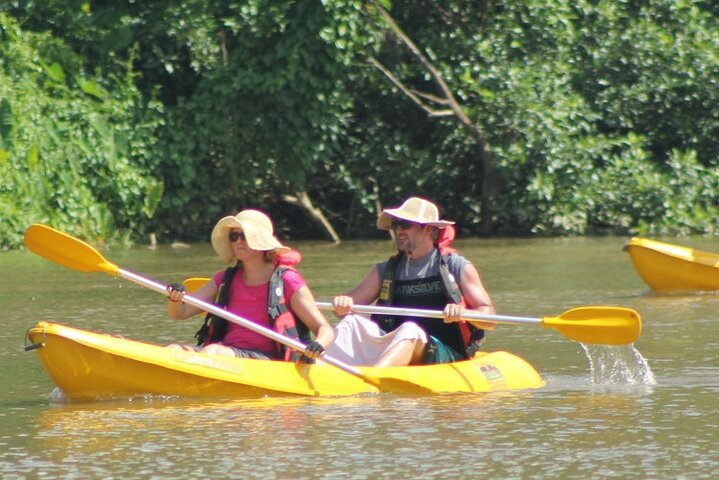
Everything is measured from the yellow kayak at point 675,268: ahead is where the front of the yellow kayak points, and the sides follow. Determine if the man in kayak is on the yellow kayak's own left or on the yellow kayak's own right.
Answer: on the yellow kayak's own left

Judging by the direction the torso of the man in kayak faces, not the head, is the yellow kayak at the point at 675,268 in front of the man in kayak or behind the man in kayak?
behind

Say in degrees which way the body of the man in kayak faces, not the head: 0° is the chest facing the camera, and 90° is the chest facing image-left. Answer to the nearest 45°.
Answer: approximately 45°

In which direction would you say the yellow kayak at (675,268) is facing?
to the viewer's left

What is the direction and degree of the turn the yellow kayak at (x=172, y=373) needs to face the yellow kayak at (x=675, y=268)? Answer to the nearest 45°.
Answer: approximately 135° to its right

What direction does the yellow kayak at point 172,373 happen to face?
to the viewer's left

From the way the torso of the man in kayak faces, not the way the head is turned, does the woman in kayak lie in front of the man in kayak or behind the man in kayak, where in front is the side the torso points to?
in front

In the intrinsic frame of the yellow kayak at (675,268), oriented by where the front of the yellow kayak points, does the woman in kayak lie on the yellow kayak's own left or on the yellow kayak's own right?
on the yellow kayak's own left

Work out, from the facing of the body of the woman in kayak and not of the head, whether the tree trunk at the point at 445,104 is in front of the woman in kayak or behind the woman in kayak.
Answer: behind

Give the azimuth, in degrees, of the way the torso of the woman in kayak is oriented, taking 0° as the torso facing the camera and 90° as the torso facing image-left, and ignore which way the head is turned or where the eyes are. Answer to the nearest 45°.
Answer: approximately 45°

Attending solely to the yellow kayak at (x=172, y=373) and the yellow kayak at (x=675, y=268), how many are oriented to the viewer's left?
2

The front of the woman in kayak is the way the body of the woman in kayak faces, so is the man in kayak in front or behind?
behind

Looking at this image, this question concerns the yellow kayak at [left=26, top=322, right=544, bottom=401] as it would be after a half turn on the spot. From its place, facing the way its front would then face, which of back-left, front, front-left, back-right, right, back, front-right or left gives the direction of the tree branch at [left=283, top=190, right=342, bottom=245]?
left
